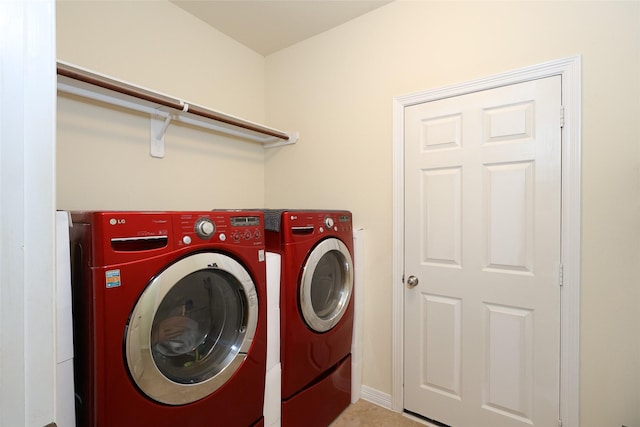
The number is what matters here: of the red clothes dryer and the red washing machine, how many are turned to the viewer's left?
0

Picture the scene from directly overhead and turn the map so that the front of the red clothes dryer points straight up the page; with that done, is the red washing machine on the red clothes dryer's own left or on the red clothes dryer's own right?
on the red clothes dryer's own right

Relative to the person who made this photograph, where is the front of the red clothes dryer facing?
facing the viewer and to the right of the viewer

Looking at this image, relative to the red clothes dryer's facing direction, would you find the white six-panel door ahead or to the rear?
ahead

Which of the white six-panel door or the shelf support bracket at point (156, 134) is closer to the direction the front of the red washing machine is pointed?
the white six-panel door
